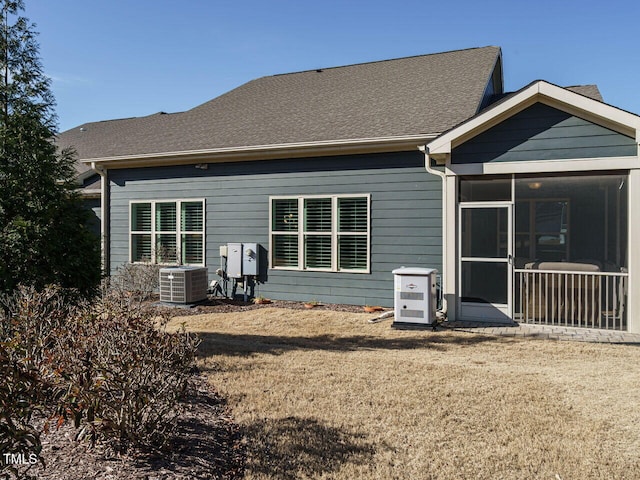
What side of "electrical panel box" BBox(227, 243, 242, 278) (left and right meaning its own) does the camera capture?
front

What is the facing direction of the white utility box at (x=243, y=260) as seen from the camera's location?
facing the viewer

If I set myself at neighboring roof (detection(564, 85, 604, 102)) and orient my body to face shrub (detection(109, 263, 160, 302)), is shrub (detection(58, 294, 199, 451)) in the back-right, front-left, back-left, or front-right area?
front-left

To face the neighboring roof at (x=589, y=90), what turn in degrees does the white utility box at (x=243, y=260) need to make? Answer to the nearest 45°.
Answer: approximately 90° to its left

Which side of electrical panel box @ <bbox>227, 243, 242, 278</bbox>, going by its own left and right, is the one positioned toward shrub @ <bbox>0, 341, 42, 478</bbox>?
front

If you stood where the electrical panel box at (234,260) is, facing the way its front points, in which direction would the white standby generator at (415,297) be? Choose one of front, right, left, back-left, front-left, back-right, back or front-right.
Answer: front-left

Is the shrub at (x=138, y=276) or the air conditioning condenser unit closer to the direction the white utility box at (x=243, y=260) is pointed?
the air conditioning condenser unit

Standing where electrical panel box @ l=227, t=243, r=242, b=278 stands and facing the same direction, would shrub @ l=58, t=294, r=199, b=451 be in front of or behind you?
in front

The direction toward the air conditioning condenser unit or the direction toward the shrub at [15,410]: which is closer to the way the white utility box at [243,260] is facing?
the shrub

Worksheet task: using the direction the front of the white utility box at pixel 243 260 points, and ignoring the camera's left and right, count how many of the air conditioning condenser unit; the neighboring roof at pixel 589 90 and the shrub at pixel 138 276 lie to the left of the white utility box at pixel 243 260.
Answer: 1

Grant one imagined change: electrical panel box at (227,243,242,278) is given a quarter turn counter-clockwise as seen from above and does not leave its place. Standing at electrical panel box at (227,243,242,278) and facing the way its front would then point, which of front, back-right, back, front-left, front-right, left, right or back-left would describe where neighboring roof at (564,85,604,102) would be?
front

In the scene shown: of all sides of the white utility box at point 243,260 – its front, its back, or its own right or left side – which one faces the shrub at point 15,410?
front
